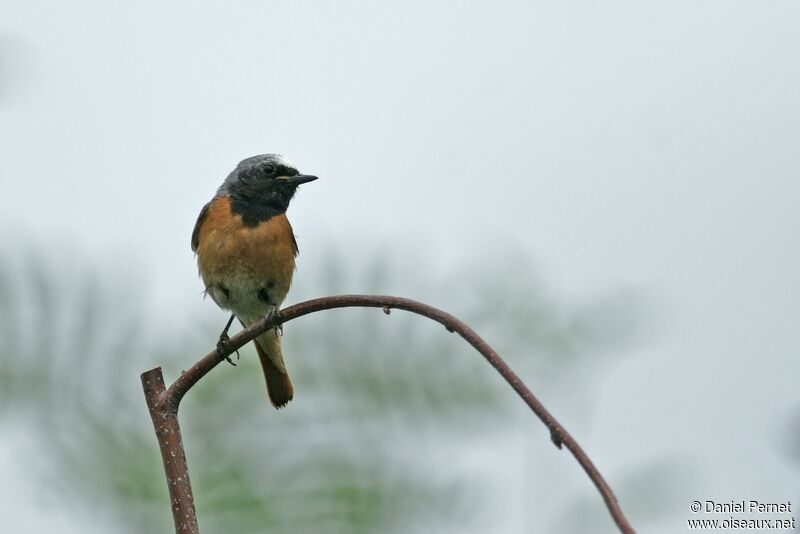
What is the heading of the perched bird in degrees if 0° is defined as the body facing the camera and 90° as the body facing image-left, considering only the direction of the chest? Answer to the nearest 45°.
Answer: approximately 0°
